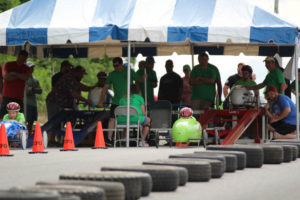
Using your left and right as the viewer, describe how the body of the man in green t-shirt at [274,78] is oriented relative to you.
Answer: facing the viewer and to the left of the viewer

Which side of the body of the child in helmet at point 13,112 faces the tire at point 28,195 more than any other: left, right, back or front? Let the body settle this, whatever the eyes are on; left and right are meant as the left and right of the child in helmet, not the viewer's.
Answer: front

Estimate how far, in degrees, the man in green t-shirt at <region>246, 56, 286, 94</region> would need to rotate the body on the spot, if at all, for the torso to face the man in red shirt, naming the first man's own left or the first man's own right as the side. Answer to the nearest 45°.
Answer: approximately 45° to the first man's own right

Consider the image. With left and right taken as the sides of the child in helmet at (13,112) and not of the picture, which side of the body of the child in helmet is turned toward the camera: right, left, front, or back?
front

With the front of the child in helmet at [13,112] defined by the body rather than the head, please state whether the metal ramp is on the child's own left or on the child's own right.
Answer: on the child's own left

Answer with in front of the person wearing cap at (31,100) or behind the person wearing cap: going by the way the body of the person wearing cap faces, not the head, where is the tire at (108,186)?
in front
